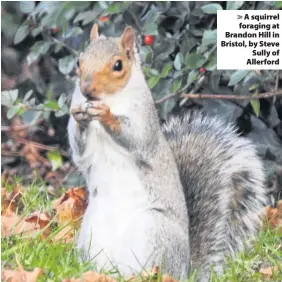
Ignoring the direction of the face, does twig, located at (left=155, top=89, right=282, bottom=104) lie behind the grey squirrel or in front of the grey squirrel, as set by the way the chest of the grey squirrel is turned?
behind

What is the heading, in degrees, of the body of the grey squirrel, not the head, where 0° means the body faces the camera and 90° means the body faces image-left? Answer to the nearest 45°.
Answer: approximately 45°

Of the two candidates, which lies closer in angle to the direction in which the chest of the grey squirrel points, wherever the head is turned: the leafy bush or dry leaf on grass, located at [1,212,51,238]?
the dry leaf on grass

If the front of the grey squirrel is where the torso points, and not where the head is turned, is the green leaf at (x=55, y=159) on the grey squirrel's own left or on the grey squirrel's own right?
on the grey squirrel's own right

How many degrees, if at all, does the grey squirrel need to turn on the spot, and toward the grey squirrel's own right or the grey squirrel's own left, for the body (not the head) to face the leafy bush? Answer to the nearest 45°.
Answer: approximately 135° to the grey squirrel's own right

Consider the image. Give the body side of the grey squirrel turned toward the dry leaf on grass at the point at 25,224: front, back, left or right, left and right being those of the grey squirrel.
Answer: right

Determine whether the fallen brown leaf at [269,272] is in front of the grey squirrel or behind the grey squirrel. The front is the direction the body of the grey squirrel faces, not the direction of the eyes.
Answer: behind

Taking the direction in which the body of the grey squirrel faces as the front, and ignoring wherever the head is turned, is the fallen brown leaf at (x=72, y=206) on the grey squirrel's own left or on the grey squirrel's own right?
on the grey squirrel's own right
